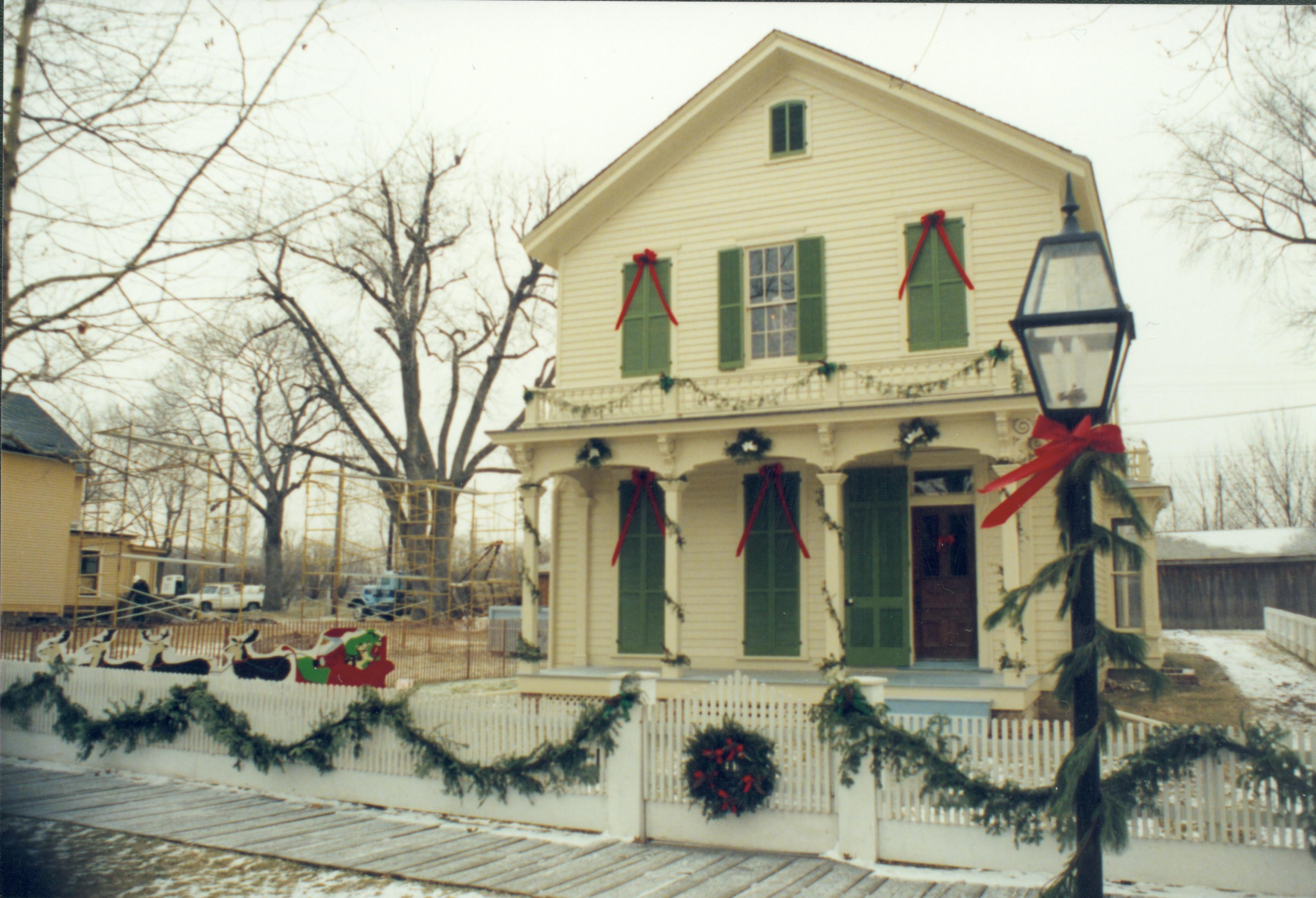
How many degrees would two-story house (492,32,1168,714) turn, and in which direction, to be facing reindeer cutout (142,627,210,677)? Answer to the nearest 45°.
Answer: approximately 45° to its right

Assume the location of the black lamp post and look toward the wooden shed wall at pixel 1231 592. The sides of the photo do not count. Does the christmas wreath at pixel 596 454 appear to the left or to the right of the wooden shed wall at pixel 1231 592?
left

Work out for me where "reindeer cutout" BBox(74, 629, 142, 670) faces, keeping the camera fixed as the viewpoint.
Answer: facing to the left of the viewer

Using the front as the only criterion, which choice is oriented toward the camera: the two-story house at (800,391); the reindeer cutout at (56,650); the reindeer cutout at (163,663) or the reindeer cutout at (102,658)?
the two-story house

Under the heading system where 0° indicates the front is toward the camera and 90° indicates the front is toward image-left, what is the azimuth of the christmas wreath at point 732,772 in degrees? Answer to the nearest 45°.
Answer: approximately 0°

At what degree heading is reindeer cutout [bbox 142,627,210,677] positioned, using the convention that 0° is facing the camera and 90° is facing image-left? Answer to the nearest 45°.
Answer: approximately 90°

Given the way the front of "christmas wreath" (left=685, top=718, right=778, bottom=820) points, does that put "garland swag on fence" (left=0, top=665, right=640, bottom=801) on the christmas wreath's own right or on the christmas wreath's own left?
on the christmas wreath's own right

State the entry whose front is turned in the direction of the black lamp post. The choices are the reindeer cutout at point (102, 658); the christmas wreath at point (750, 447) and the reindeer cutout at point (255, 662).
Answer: the christmas wreath

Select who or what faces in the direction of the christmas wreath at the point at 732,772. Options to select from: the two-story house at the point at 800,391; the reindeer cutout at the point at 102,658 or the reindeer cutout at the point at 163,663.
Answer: the two-story house

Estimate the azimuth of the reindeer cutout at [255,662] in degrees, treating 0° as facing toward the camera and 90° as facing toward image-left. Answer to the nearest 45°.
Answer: approximately 90°

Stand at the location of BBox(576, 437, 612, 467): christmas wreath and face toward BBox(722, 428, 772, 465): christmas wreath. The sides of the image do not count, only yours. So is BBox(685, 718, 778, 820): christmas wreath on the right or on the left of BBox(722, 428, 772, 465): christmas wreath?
right

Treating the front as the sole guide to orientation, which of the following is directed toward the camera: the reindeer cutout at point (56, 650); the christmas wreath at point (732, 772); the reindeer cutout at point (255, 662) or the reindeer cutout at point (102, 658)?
the christmas wreath

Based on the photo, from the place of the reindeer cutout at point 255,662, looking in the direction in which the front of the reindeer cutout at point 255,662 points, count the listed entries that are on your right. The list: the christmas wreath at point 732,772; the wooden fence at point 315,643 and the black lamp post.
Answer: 1

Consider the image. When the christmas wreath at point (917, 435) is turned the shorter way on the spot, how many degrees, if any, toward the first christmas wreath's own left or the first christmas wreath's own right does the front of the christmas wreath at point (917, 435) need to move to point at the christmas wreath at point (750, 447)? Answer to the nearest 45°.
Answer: approximately 90° to the first christmas wreath's own right

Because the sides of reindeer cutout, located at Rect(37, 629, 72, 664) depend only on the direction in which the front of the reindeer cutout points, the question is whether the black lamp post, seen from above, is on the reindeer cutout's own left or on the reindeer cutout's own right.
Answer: on the reindeer cutout's own left

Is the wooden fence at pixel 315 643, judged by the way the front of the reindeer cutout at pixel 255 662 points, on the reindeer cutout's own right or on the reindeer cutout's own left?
on the reindeer cutout's own right

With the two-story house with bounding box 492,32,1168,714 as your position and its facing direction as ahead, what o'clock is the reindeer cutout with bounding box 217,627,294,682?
The reindeer cutout is roughly at 2 o'clock from the two-story house.

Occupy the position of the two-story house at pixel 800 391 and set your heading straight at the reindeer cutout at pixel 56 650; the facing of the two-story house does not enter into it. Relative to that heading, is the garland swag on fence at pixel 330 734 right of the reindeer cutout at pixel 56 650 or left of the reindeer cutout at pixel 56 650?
left
